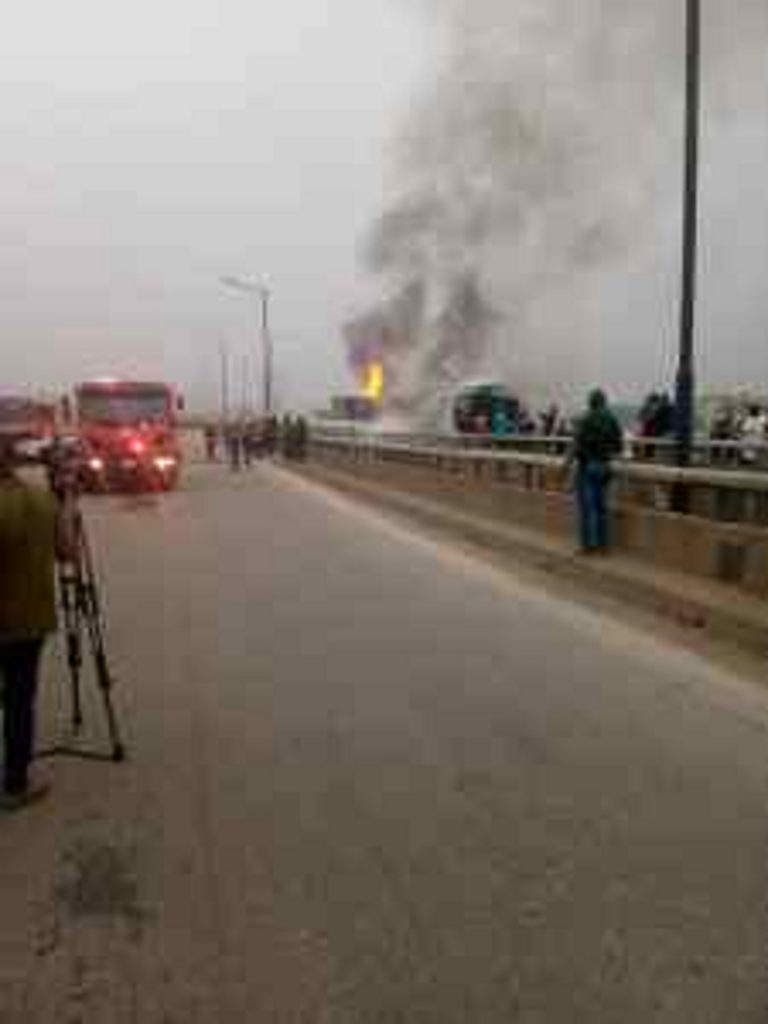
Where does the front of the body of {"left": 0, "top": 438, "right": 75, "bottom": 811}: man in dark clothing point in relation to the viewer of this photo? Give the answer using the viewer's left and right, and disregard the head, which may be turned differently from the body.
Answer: facing away from the viewer and to the right of the viewer

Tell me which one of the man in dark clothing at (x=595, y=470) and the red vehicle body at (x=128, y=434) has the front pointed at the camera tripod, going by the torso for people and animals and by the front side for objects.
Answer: the red vehicle body

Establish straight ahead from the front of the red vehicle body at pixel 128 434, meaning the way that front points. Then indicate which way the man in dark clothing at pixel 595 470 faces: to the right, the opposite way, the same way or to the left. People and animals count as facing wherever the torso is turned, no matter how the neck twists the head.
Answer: the opposite way

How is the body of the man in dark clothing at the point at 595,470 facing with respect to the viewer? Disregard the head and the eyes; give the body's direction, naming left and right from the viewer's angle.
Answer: facing away from the viewer

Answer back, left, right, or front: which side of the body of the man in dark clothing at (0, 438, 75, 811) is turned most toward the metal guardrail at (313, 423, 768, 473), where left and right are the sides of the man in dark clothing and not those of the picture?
front

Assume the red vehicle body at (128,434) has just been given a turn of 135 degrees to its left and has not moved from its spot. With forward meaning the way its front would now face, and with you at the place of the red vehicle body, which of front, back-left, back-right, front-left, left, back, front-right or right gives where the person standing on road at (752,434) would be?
right

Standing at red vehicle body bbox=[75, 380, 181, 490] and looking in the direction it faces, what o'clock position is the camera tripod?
The camera tripod is roughly at 12 o'clock from the red vehicle body.

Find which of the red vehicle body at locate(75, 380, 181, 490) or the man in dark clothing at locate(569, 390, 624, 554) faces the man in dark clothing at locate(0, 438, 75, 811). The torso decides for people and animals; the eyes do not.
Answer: the red vehicle body

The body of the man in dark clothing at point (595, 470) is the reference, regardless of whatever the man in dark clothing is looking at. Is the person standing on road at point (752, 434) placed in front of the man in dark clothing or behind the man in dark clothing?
in front

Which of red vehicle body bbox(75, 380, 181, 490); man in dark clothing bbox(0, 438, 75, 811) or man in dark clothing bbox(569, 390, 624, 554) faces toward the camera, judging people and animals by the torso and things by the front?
the red vehicle body

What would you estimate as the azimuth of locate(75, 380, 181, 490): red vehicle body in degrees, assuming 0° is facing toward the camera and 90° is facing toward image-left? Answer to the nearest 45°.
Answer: approximately 0°
